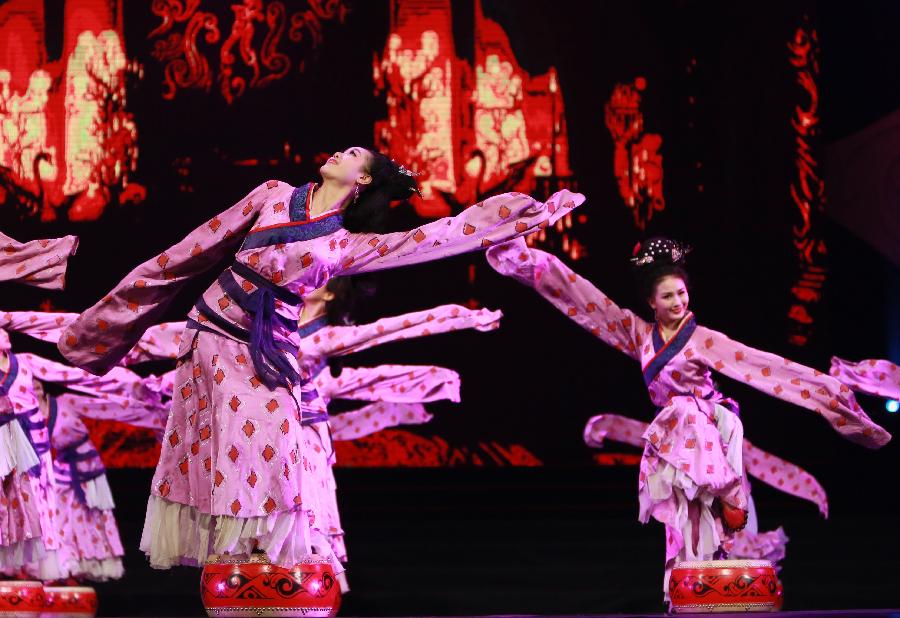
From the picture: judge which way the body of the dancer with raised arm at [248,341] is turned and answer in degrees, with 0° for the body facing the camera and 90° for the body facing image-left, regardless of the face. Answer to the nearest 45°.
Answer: approximately 45°

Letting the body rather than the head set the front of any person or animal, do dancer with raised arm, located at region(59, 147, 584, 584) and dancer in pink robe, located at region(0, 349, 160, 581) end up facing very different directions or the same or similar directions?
same or similar directions

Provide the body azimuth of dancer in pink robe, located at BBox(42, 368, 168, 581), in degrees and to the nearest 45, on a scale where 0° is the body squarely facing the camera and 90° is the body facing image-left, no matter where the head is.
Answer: approximately 45°

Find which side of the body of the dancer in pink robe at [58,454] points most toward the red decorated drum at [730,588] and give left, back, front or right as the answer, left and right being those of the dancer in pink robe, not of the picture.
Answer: left

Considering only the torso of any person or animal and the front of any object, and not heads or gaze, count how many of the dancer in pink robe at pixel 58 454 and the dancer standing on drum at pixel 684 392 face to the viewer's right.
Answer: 0

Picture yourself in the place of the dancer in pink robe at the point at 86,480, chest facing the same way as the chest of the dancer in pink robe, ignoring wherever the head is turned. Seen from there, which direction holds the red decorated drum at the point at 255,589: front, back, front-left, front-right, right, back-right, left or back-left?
front-left

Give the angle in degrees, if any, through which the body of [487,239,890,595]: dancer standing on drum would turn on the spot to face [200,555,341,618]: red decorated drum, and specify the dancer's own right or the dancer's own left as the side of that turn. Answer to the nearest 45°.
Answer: approximately 45° to the dancer's own right

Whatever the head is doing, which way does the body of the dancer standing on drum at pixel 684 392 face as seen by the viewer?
toward the camera

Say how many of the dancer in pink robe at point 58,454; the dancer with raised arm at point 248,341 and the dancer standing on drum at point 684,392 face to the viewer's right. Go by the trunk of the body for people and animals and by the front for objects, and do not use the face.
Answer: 0

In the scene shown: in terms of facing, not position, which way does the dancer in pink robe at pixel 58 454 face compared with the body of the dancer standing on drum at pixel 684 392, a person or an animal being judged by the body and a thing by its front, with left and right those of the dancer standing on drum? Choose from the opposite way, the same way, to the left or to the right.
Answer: the same way

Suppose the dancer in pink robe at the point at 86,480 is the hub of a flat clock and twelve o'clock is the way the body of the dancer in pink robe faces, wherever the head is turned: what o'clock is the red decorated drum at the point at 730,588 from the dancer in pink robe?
The red decorated drum is roughly at 9 o'clock from the dancer in pink robe.

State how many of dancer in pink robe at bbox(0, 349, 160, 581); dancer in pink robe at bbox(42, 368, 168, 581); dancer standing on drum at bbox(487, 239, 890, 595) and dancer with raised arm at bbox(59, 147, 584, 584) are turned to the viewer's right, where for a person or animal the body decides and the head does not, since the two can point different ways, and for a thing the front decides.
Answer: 0

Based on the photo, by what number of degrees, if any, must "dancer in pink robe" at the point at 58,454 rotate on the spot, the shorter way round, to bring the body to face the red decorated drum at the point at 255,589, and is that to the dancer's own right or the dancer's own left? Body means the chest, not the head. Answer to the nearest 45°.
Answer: approximately 45° to the dancer's own left
